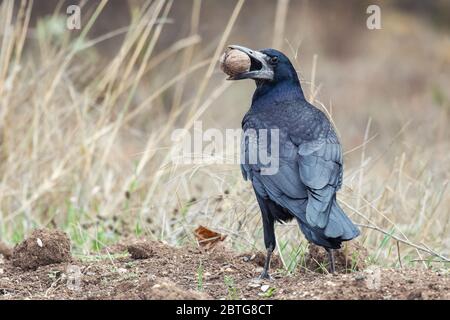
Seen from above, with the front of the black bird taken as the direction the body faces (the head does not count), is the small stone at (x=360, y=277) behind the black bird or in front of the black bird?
behind

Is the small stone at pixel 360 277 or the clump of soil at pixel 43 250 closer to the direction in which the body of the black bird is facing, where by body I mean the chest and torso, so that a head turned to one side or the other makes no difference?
the clump of soil

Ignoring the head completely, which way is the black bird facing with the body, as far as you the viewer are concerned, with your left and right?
facing away from the viewer and to the left of the viewer

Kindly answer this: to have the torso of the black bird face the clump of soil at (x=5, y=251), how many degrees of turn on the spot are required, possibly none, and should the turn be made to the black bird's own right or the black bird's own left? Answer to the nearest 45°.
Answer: approximately 45° to the black bird's own left

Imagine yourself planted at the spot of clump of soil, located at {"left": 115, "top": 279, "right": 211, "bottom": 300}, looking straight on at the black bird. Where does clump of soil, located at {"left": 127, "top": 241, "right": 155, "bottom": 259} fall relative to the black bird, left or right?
left

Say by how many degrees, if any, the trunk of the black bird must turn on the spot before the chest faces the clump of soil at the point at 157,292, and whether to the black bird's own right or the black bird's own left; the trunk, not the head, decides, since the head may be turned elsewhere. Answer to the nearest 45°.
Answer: approximately 90° to the black bird's own left

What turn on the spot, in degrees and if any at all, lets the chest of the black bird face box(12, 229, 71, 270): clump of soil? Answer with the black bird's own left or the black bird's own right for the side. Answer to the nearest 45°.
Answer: approximately 45° to the black bird's own left
